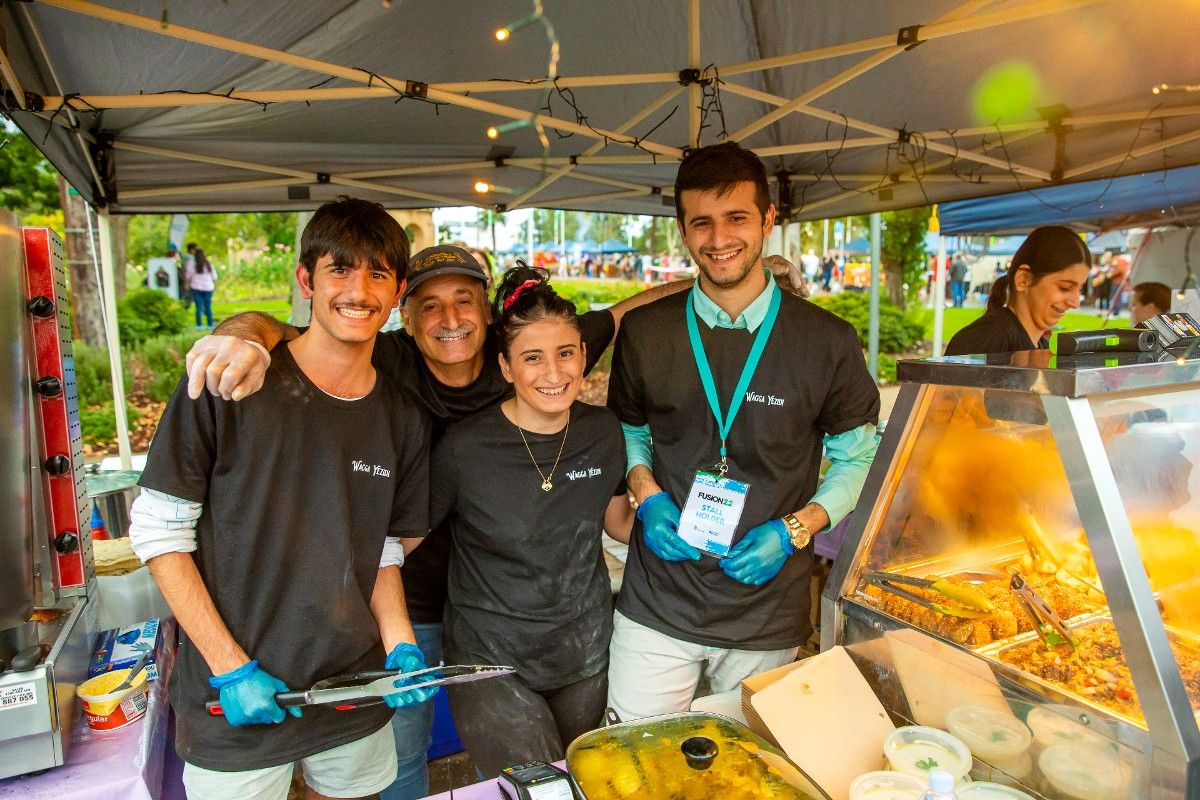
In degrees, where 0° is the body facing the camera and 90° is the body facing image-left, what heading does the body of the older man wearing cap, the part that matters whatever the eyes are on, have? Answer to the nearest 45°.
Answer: approximately 0°

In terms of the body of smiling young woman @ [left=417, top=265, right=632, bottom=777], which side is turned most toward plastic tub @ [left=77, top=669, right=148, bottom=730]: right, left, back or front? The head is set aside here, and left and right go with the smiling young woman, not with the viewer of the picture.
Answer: right

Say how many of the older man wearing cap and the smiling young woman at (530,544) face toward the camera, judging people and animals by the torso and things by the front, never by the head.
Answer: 2

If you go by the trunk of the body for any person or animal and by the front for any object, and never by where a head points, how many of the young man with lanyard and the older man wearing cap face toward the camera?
2

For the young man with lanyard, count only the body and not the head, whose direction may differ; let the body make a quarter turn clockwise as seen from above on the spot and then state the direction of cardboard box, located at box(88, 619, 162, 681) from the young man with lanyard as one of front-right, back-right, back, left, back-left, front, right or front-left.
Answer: front

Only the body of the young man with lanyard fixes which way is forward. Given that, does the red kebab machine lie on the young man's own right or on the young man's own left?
on the young man's own right

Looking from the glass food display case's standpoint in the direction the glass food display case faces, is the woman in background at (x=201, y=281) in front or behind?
behind

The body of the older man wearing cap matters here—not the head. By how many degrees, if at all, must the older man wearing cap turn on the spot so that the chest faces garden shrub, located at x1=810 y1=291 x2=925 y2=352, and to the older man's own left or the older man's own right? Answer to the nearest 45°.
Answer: approximately 135° to the older man's own left

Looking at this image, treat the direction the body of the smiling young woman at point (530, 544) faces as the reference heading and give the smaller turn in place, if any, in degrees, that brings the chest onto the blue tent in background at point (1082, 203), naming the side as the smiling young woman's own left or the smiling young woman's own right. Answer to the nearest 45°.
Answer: approximately 135° to the smiling young woman's own left

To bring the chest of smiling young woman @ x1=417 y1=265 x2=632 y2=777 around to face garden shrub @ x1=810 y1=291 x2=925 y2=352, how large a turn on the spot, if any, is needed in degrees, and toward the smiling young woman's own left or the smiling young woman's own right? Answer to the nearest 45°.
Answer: approximately 135° to the smiling young woman's own left

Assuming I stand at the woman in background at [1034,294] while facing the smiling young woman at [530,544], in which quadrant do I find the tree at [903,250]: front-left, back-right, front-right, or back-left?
back-right

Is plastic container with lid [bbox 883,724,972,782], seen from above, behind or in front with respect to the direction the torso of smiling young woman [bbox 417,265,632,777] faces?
in front
